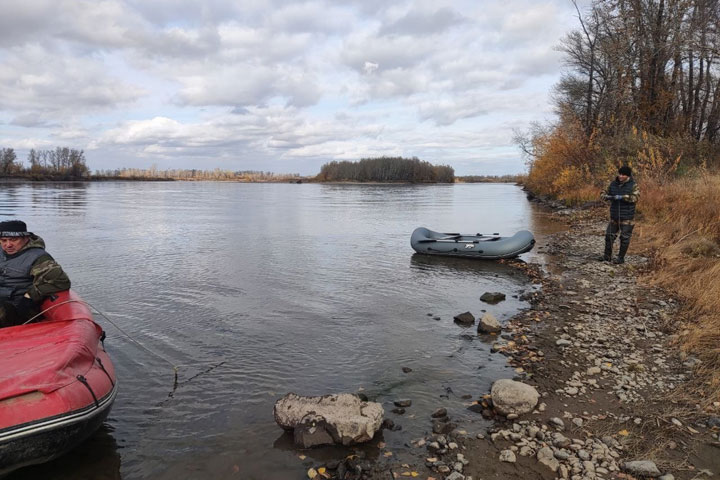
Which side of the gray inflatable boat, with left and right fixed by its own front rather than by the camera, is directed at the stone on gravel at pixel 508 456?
right

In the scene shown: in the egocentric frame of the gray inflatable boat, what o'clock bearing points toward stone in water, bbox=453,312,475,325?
The stone in water is roughly at 3 o'clock from the gray inflatable boat.

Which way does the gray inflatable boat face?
to the viewer's right

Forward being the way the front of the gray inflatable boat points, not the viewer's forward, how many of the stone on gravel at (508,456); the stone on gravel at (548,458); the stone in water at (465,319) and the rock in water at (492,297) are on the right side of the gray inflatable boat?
4

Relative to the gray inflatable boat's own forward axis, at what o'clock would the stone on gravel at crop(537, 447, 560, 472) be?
The stone on gravel is roughly at 3 o'clock from the gray inflatable boat.
